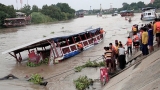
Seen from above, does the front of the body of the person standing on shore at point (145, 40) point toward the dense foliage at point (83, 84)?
no

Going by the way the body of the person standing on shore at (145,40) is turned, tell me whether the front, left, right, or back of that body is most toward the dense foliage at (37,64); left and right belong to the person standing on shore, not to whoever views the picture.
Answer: front

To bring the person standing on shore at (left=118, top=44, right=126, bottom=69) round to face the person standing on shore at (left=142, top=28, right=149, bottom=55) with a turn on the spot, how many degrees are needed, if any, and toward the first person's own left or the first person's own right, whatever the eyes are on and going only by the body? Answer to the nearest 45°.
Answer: approximately 135° to the first person's own right

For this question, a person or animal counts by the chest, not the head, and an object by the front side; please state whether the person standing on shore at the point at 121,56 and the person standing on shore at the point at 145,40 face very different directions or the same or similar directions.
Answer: same or similar directions

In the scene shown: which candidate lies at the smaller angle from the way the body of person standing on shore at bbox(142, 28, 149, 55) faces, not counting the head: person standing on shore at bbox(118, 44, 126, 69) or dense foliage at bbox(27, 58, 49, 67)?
the dense foliage

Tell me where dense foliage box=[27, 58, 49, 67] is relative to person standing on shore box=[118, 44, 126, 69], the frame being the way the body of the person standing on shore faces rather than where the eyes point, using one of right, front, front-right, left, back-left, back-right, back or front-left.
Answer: front

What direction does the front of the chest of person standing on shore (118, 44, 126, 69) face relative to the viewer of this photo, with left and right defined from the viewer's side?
facing away from the viewer and to the left of the viewer

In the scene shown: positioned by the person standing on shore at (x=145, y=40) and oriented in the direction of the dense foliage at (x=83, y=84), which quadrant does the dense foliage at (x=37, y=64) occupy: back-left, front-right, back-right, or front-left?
front-right

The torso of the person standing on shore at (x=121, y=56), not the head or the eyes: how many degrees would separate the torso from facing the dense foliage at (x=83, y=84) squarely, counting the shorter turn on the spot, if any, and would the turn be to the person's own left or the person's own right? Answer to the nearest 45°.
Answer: approximately 90° to the person's own left

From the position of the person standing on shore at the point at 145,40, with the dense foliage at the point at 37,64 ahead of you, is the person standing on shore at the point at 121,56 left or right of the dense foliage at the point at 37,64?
left

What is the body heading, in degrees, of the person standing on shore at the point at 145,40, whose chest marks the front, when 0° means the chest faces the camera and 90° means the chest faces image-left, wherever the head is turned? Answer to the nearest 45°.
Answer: approximately 135°

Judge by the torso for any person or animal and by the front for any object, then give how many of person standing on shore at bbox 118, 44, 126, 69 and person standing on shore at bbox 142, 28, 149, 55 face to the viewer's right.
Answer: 0

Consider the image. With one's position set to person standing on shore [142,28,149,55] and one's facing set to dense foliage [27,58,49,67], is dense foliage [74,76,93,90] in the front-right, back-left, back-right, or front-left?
front-left
